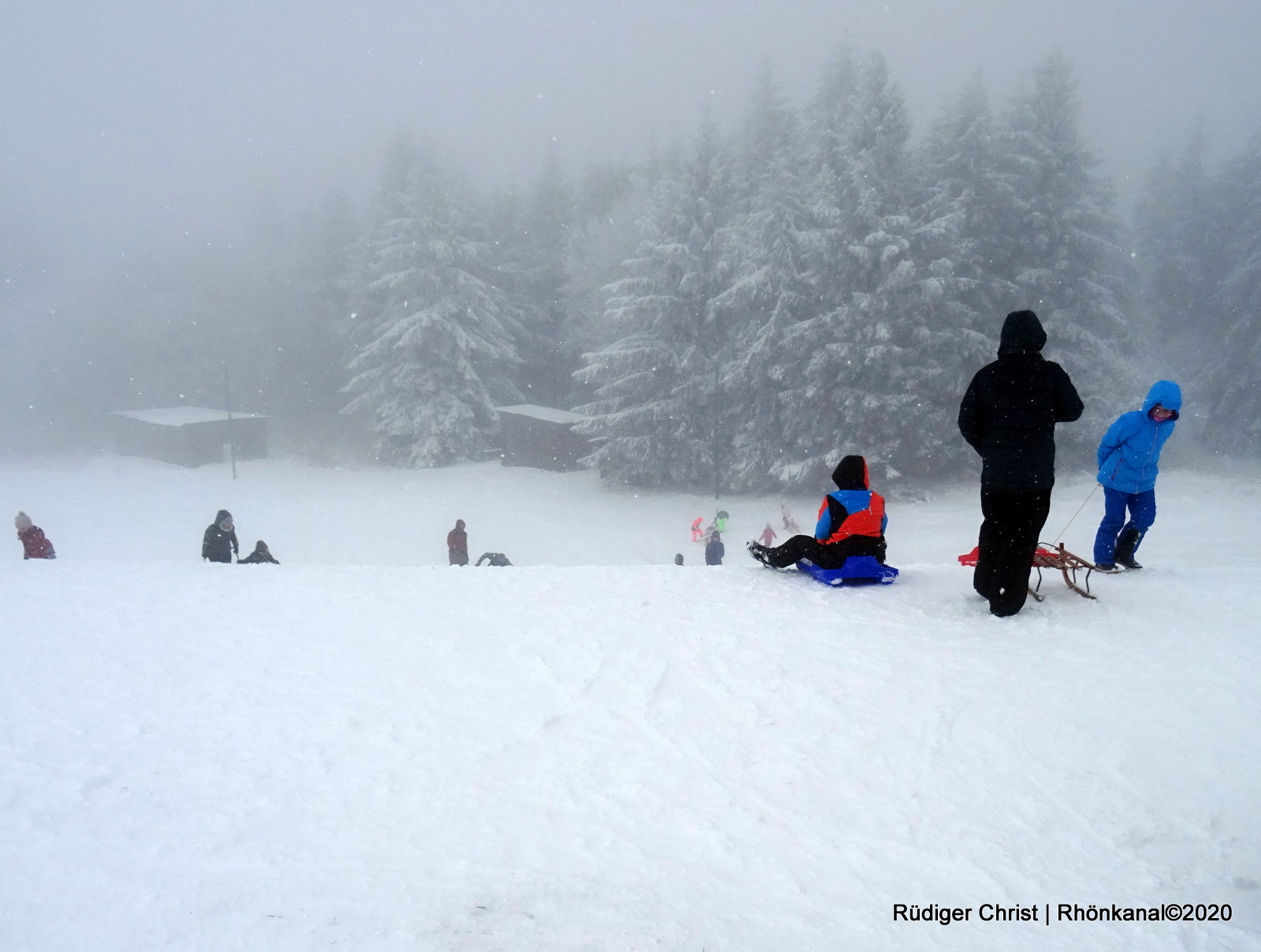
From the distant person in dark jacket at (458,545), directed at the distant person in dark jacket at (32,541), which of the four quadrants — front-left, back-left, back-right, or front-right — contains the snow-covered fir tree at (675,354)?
back-right

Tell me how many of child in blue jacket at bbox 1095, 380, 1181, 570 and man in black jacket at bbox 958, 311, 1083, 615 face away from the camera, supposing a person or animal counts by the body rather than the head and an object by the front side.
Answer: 1

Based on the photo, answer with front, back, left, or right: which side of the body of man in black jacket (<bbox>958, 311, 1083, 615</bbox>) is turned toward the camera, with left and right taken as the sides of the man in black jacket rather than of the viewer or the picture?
back

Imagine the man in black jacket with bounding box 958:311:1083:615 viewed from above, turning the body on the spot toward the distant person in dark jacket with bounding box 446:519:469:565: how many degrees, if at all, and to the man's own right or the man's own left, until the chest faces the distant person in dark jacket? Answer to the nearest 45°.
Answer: approximately 45° to the man's own left

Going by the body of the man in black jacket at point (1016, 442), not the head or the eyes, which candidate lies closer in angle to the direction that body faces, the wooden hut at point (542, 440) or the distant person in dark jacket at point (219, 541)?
the wooden hut

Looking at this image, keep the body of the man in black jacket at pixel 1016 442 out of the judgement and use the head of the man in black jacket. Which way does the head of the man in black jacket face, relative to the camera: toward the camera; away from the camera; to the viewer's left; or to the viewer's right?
away from the camera

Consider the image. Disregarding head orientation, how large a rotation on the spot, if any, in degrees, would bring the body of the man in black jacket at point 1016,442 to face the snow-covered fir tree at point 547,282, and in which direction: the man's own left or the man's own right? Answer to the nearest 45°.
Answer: approximately 45° to the man's own left

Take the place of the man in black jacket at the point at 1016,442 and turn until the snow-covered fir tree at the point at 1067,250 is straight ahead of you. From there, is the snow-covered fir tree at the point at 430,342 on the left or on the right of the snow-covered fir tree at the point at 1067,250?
left

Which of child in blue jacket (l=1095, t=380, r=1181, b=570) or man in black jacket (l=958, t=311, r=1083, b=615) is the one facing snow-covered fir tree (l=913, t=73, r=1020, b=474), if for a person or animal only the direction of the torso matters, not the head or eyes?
the man in black jacket
